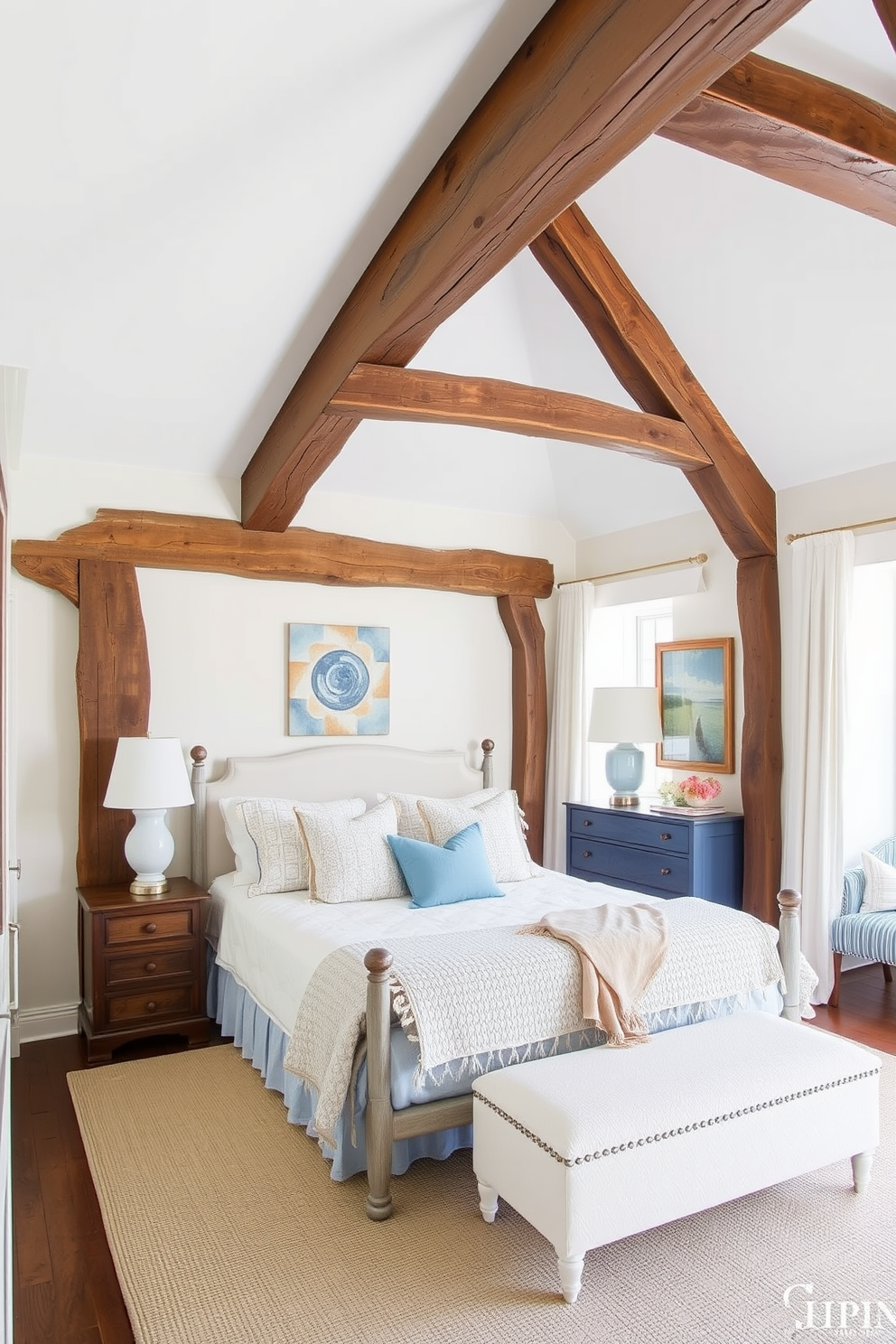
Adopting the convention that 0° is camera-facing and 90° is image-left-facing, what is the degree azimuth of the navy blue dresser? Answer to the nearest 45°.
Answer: approximately 45°

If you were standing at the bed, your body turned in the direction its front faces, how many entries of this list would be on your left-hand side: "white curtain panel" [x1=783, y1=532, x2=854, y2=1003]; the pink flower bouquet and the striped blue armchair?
3

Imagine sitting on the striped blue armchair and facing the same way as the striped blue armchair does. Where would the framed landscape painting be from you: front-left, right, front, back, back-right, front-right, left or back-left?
right

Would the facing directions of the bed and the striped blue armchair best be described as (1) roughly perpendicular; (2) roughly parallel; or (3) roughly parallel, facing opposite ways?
roughly perpendicular

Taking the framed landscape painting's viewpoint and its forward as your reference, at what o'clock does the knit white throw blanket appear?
The knit white throw blanket is roughly at 11 o'clock from the framed landscape painting.
